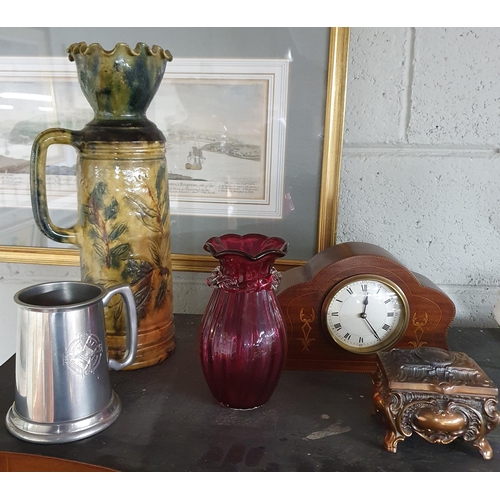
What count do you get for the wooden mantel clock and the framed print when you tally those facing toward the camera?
2
